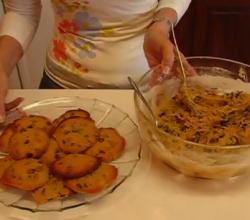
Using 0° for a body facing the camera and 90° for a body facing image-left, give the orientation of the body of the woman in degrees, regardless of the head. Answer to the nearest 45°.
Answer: approximately 0°

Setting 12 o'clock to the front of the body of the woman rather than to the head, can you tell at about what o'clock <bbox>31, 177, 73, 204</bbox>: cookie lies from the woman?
The cookie is roughly at 12 o'clock from the woman.
